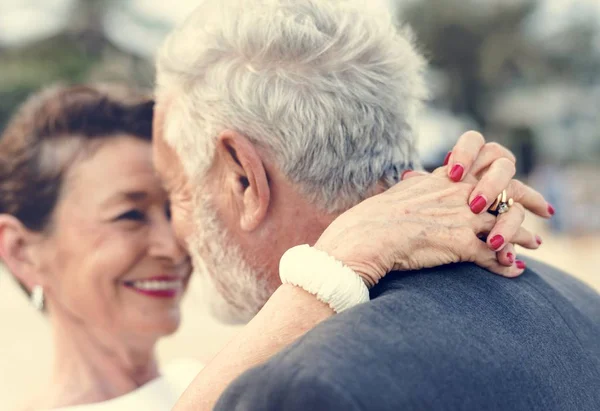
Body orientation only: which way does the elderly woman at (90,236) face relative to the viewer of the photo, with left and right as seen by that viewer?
facing the viewer and to the right of the viewer

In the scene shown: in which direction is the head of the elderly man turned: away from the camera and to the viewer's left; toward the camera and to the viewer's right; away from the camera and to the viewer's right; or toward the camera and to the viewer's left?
away from the camera and to the viewer's left

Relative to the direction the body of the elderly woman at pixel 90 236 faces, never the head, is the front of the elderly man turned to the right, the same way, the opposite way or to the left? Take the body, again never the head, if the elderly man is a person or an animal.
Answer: the opposite way

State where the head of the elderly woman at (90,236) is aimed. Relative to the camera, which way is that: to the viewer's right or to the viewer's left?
to the viewer's right

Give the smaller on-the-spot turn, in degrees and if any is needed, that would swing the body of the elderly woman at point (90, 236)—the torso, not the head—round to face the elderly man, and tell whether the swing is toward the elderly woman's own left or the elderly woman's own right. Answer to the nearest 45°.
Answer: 0° — they already face them

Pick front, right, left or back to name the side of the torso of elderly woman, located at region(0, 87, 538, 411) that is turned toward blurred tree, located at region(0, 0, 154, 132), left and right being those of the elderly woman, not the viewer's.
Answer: back

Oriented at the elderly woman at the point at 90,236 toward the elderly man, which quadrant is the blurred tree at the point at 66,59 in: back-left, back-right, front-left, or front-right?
back-left

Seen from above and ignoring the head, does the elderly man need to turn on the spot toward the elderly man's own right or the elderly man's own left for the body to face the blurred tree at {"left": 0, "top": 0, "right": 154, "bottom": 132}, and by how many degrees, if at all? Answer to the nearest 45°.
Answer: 0° — they already face it

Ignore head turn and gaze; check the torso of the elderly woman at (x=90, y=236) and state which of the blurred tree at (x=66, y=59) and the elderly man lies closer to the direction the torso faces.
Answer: the elderly man

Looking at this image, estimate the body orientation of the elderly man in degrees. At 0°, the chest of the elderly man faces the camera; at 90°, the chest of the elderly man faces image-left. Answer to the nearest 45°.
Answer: approximately 135°
